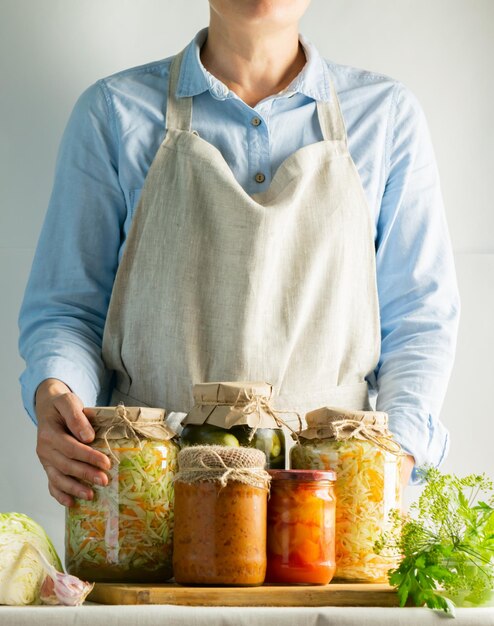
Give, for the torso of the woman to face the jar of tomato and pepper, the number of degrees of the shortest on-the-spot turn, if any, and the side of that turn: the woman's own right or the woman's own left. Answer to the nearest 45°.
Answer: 0° — they already face it

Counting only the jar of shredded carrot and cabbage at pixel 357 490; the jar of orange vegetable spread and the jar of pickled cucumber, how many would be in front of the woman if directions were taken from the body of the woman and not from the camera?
3

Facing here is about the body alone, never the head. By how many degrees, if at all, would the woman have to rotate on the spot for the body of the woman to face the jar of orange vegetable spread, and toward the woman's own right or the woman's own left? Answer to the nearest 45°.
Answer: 0° — they already face it

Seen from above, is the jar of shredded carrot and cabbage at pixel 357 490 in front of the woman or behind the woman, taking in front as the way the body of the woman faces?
in front

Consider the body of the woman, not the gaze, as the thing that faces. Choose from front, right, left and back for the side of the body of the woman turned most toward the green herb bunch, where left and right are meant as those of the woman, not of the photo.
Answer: front

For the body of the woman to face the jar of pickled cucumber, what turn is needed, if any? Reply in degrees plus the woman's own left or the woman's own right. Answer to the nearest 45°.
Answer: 0° — they already face it

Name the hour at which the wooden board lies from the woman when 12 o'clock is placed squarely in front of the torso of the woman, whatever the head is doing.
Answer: The wooden board is roughly at 12 o'clock from the woman.

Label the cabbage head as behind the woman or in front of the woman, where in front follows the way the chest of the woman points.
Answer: in front

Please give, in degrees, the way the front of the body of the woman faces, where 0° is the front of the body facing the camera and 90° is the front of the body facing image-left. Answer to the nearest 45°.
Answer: approximately 0°

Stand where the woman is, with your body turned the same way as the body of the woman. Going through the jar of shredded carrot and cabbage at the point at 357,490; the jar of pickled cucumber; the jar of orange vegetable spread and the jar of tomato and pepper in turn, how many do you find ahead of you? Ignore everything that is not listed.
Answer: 4
